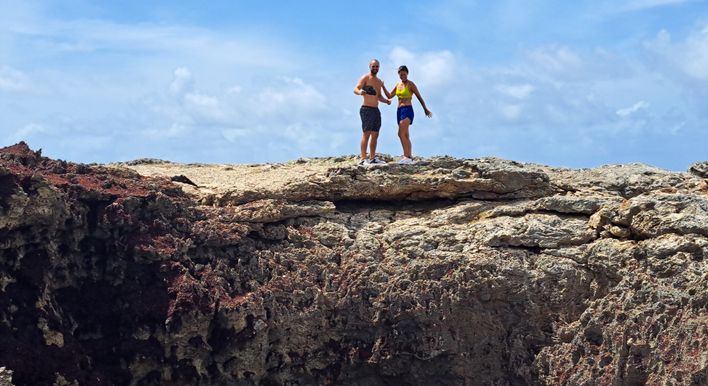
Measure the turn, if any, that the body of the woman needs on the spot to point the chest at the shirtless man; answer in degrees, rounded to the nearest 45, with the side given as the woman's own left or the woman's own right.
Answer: approximately 45° to the woman's own right

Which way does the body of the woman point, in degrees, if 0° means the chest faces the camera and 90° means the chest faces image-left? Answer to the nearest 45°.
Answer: approximately 45°
